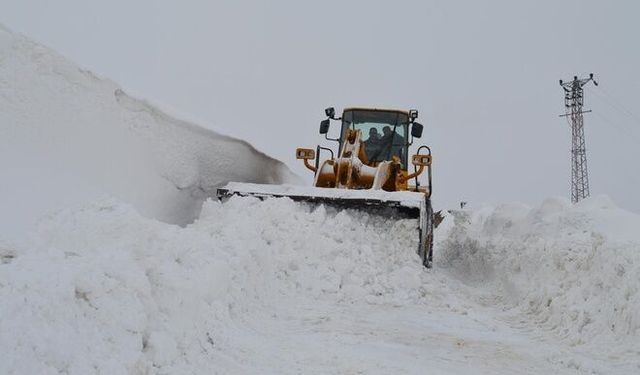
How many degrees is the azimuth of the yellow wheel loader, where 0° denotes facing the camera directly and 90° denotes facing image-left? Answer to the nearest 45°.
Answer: approximately 0°
